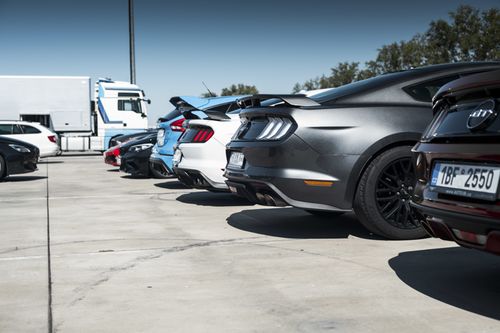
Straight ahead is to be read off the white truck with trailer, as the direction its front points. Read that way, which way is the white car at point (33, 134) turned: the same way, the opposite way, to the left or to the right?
the opposite way

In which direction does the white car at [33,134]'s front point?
to the viewer's left

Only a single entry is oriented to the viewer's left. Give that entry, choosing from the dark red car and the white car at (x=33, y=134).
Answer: the white car

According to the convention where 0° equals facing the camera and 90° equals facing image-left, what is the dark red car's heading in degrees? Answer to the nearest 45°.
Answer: approximately 225°

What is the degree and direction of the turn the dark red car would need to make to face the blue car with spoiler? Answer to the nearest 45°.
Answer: approximately 90° to its left

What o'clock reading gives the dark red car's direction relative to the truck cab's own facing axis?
The dark red car is roughly at 3 o'clock from the truck cab.

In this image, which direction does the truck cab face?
to the viewer's right

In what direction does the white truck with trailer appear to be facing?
to the viewer's right
